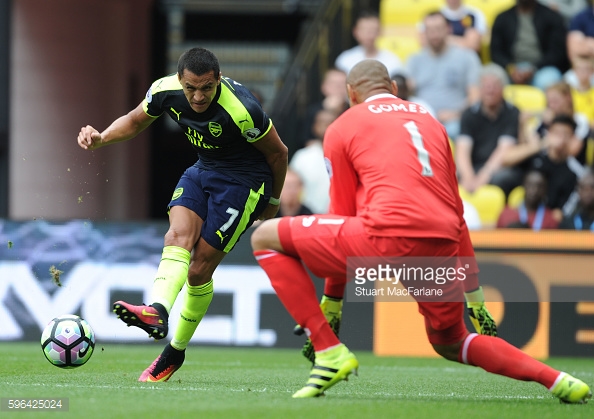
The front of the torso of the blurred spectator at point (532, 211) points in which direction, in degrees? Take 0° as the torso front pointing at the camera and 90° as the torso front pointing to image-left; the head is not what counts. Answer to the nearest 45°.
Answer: approximately 0°

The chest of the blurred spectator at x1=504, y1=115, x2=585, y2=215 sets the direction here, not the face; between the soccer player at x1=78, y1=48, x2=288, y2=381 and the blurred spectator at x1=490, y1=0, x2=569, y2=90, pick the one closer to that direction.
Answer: the soccer player

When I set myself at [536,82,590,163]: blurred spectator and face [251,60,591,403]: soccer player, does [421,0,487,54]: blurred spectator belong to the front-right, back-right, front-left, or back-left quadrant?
back-right

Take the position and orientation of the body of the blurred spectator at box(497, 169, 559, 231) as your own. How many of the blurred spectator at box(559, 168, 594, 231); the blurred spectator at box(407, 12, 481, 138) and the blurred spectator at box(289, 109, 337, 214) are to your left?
1

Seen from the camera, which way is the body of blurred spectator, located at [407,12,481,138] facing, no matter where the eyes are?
toward the camera

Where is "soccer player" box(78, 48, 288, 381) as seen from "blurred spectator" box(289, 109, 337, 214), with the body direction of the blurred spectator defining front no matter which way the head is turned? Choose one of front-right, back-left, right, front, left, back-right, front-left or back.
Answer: front

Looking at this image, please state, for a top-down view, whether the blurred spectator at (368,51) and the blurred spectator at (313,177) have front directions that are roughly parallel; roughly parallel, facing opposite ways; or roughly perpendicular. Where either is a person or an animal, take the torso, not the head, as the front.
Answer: roughly parallel

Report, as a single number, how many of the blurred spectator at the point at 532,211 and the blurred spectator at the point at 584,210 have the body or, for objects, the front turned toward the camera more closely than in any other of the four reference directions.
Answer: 2

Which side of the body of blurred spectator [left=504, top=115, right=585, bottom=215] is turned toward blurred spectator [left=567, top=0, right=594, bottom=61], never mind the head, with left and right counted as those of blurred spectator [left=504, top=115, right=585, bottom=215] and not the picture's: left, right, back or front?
back

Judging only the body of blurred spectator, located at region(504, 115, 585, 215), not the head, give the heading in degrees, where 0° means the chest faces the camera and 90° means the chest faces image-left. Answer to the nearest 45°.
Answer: approximately 0°

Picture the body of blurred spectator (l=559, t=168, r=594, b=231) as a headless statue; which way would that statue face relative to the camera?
toward the camera

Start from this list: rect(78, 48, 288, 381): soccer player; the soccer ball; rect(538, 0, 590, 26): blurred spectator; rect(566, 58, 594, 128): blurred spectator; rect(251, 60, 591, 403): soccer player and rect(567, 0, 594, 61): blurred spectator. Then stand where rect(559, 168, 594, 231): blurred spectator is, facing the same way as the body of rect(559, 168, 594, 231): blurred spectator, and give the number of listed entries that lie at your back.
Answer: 3

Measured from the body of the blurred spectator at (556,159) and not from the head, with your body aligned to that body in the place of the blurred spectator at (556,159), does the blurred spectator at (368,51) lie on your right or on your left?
on your right

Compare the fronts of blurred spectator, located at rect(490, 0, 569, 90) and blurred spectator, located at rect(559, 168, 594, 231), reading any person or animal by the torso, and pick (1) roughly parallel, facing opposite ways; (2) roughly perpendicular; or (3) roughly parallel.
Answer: roughly parallel
